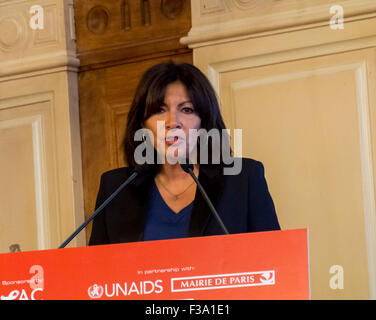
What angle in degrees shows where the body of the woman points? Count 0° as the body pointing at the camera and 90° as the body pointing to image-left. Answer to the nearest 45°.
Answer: approximately 0°
